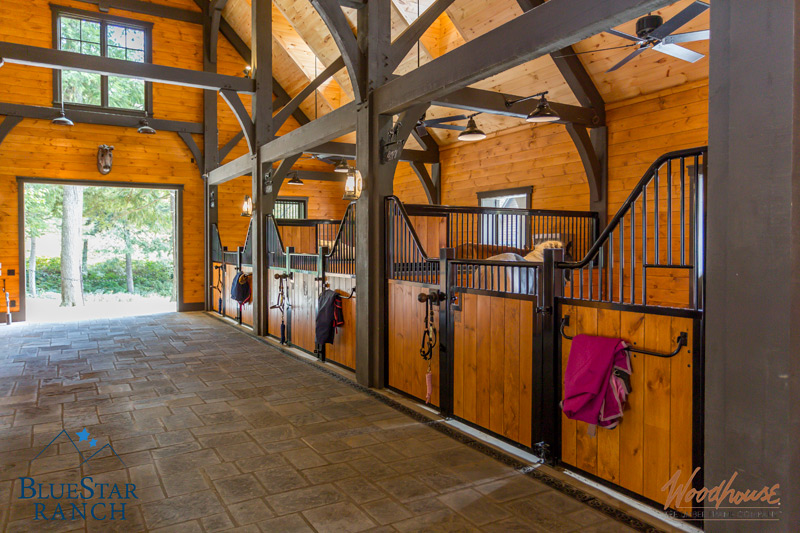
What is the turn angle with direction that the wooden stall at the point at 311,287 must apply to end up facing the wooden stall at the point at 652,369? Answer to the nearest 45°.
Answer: approximately 45° to its left

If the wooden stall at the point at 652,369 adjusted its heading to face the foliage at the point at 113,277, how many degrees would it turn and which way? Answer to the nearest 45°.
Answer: approximately 90° to its right

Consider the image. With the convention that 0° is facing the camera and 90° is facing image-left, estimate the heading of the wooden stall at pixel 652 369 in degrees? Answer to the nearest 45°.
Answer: approximately 45°

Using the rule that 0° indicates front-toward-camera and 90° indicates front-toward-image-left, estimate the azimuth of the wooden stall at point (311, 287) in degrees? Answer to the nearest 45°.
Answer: approximately 45°

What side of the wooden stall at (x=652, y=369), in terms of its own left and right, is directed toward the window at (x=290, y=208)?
right

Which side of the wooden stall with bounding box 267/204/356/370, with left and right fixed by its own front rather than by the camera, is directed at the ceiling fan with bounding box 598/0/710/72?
left

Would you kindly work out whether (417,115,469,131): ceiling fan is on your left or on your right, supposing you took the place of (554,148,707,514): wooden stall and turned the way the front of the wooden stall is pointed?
on your right
